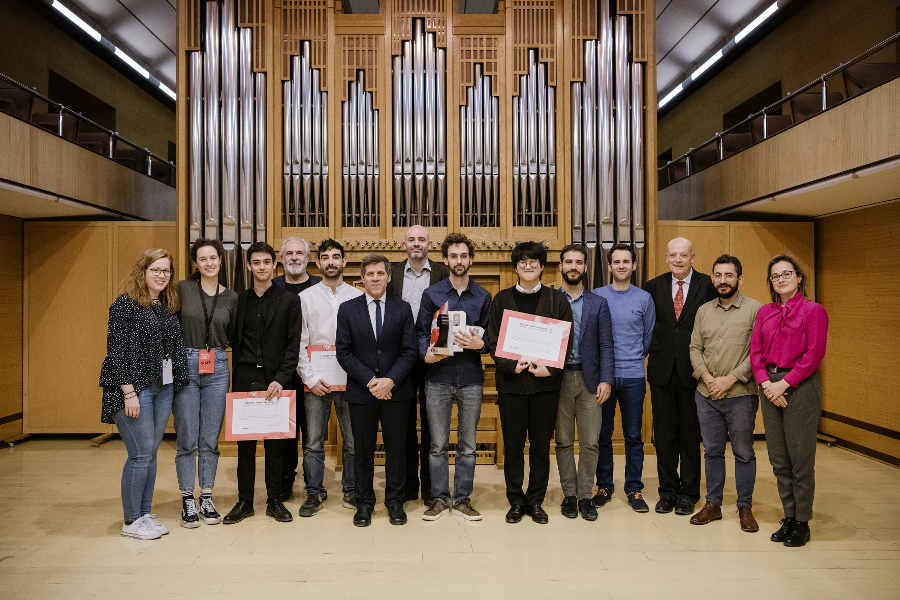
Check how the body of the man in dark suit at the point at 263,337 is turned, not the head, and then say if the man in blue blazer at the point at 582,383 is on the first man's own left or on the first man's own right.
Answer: on the first man's own left

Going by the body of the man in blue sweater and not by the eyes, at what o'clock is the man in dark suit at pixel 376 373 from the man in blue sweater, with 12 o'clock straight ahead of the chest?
The man in dark suit is roughly at 2 o'clock from the man in blue sweater.

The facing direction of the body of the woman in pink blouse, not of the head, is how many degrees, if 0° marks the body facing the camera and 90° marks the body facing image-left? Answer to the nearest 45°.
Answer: approximately 45°

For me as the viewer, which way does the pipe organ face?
facing the viewer

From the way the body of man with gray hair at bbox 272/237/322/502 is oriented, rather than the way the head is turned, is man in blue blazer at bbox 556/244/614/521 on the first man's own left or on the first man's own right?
on the first man's own left

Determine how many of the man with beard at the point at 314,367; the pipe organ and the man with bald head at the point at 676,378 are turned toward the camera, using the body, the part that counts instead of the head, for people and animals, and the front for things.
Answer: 3

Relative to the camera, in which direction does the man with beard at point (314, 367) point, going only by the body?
toward the camera

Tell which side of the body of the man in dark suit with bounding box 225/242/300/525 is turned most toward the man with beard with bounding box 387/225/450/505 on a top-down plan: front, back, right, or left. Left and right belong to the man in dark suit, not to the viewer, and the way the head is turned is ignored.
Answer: left

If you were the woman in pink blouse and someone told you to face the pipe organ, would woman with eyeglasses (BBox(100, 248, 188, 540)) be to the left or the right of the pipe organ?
left

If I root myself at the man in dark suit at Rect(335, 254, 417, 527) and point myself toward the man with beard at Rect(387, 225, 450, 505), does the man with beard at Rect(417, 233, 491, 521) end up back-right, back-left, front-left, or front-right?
front-right

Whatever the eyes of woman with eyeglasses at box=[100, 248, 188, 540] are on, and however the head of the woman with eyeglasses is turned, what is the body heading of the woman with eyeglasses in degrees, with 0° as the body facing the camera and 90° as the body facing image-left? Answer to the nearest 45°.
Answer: approximately 315°

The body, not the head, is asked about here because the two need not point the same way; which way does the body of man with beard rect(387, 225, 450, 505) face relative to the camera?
toward the camera

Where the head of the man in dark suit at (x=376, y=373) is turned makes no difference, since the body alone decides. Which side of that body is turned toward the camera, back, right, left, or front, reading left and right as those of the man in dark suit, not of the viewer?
front

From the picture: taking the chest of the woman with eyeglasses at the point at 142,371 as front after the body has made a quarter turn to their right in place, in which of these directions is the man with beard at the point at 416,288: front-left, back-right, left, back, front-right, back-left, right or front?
back-left
